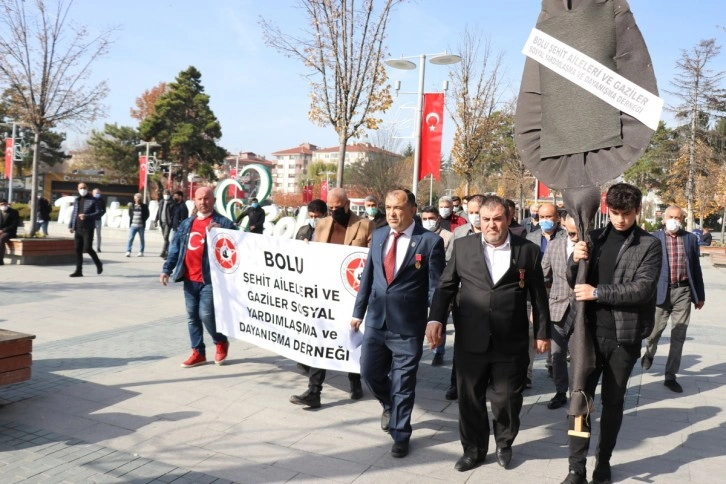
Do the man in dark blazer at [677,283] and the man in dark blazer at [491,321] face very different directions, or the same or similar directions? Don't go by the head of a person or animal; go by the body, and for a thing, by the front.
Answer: same or similar directions

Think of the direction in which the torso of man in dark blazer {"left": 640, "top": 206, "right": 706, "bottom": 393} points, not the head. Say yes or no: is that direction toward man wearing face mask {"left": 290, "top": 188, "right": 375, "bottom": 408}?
no

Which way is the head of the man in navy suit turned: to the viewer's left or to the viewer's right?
to the viewer's left

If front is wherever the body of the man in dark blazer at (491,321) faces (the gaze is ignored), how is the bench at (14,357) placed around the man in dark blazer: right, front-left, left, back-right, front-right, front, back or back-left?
right

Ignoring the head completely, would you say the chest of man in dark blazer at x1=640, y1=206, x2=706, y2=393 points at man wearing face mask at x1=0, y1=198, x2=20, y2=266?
no

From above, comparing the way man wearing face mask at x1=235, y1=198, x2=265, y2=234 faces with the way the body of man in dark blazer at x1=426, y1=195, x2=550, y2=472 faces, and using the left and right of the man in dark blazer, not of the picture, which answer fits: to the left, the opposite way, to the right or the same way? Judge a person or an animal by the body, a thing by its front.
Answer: the same way

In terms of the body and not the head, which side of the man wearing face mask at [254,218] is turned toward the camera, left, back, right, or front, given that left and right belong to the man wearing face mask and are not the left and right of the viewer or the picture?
front

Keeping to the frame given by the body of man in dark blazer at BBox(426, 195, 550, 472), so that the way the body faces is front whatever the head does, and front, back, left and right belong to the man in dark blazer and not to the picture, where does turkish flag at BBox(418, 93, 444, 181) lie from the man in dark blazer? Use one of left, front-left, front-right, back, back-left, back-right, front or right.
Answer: back

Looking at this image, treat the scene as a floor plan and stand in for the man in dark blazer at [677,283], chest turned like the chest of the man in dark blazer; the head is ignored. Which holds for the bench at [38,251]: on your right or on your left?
on your right

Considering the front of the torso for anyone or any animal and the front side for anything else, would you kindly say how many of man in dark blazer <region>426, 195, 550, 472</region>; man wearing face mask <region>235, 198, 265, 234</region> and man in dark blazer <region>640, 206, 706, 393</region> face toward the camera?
3

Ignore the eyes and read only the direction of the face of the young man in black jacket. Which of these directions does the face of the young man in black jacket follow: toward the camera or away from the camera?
toward the camera

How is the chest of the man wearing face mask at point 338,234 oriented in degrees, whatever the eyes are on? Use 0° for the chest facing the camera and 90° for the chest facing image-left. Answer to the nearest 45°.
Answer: approximately 45°

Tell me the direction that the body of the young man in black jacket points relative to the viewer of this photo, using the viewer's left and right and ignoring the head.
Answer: facing the viewer and to the left of the viewer

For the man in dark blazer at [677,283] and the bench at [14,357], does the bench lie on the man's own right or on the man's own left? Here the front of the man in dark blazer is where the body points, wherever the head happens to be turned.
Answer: on the man's own right

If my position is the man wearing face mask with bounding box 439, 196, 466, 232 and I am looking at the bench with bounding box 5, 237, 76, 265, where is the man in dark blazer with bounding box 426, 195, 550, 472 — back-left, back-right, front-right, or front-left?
back-left

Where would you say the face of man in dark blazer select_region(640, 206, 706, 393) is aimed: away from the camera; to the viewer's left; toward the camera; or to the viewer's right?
toward the camera

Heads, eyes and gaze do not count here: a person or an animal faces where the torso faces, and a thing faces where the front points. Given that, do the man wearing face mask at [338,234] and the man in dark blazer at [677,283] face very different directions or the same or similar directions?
same or similar directions
